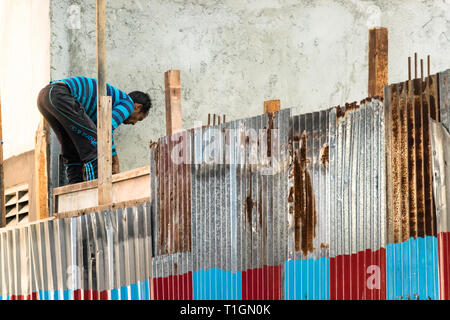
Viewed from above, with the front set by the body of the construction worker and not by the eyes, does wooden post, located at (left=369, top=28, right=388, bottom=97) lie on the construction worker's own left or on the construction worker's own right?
on the construction worker's own right

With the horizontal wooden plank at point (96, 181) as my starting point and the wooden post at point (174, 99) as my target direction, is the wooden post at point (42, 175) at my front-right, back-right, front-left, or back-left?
back-left

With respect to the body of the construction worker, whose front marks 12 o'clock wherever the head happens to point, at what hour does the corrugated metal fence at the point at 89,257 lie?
The corrugated metal fence is roughly at 3 o'clock from the construction worker.

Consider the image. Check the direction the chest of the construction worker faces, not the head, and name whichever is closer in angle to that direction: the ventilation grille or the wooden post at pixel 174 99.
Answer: the wooden post

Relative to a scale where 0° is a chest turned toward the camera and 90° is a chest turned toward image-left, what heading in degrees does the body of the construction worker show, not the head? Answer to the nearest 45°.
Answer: approximately 270°
